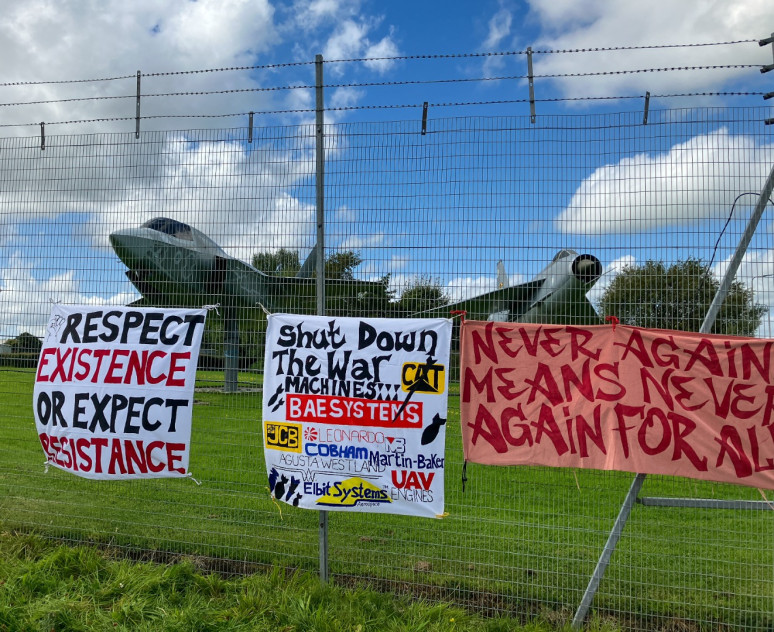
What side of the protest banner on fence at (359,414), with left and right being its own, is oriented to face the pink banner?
left

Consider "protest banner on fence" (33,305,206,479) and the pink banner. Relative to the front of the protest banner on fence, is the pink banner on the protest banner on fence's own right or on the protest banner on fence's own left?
on the protest banner on fence's own left

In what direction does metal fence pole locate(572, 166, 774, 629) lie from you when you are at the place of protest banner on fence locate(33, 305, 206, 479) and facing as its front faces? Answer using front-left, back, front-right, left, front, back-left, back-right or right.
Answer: front-left

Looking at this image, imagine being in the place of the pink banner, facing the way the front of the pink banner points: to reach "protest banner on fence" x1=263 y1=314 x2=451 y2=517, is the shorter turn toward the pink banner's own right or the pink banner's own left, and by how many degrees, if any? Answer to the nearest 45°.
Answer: approximately 90° to the pink banner's own right

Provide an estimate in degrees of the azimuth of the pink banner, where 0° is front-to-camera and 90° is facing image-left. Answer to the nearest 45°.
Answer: approximately 0°

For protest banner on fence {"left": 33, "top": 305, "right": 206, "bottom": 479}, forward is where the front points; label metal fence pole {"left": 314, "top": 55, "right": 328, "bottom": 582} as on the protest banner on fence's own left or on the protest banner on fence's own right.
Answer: on the protest banner on fence's own left

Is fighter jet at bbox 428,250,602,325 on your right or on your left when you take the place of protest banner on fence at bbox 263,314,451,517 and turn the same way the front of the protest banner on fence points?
on your left

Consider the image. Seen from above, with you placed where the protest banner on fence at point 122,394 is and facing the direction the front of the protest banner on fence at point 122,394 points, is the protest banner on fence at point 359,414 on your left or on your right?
on your left

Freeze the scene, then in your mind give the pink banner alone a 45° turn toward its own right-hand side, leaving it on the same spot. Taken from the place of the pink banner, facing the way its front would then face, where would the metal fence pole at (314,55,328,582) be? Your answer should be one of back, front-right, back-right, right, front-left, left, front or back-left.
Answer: front-right
